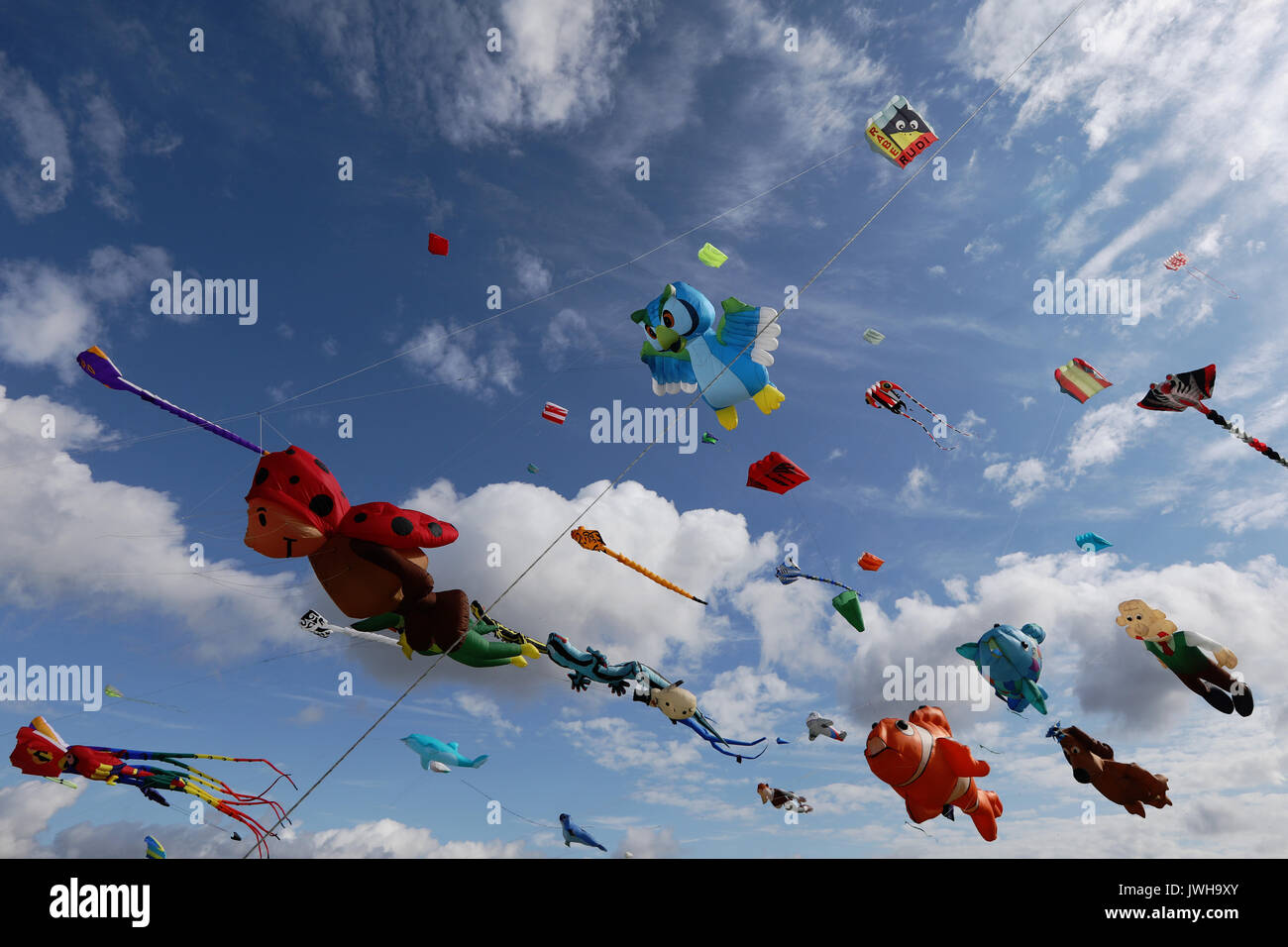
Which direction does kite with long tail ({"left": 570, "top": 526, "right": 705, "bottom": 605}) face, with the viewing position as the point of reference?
facing to the left of the viewer

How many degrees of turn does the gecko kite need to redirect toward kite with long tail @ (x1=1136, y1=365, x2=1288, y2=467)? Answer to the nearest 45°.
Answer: approximately 180°

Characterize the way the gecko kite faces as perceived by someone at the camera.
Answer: facing to the left of the viewer

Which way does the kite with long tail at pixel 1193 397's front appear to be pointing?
to the viewer's left

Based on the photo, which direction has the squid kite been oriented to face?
to the viewer's left

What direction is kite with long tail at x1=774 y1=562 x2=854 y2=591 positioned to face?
to the viewer's left

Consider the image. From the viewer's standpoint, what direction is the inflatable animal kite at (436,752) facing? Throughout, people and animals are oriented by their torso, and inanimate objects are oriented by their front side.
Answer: to the viewer's left

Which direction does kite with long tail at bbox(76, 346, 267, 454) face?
to the viewer's left
